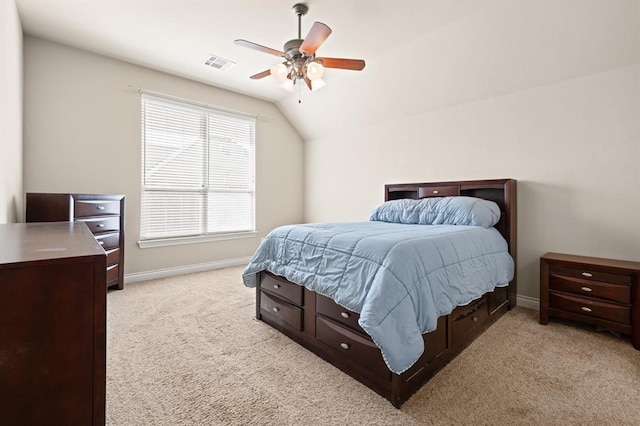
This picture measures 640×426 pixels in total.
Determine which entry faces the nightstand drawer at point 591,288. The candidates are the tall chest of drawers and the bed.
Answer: the tall chest of drawers

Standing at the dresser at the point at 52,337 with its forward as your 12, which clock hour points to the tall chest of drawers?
The tall chest of drawers is roughly at 9 o'clock from the dresser.

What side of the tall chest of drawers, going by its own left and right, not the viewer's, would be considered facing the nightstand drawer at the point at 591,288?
front

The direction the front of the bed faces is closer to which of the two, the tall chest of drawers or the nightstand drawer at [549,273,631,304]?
the tall chest of drawers

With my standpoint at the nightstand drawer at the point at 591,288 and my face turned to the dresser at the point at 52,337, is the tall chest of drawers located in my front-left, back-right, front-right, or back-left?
front-right

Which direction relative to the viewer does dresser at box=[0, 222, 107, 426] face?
to the viewer's right

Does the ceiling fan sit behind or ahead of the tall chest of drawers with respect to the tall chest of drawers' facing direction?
ahead

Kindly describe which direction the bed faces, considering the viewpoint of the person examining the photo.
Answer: facing the viewer and to the left of the viewer

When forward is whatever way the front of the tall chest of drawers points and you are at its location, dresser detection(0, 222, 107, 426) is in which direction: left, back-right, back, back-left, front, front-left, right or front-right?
front-right

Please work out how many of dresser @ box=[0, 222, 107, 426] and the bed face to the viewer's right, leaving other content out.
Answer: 1

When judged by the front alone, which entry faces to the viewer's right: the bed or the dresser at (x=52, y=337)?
the dresser

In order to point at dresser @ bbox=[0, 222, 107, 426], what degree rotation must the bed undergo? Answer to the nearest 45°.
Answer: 0° — it already faces it

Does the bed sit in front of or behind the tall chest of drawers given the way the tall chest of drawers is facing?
in front

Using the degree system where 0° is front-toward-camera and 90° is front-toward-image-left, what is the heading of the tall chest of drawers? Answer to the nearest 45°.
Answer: approximately 315°

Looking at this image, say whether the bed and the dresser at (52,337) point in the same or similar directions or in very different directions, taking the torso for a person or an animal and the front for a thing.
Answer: very different directions

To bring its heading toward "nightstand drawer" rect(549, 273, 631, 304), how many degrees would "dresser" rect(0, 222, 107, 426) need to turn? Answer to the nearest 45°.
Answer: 0° — it already faces it
